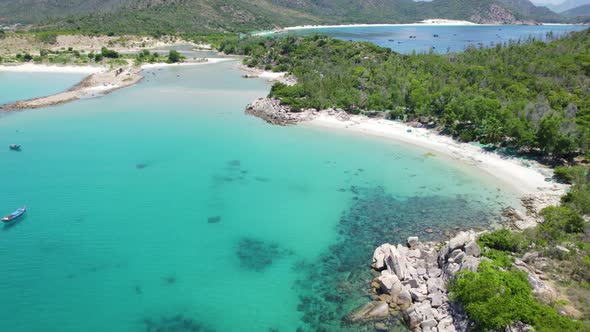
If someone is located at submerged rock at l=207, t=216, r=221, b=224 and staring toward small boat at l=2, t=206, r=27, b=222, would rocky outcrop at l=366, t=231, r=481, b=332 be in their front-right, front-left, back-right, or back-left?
back-left

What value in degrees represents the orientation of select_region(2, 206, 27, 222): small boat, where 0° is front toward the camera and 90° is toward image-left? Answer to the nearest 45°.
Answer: approximately 225°

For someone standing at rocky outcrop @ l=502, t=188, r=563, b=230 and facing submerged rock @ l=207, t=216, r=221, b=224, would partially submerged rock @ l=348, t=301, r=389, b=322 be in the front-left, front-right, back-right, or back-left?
front-left

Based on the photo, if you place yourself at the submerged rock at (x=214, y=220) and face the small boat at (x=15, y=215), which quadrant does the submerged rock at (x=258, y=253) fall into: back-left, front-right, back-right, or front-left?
back-left

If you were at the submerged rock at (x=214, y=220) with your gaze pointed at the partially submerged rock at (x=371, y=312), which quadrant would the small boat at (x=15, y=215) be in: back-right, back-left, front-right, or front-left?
back-right

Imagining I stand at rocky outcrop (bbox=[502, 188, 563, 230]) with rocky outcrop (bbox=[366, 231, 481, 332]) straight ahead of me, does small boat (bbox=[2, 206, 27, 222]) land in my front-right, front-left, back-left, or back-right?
front-right

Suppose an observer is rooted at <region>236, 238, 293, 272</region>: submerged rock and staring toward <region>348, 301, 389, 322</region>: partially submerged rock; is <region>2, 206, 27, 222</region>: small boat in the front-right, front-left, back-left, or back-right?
back-right

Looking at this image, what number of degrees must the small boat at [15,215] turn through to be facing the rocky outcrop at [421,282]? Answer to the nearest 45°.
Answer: approximately 90° to its right

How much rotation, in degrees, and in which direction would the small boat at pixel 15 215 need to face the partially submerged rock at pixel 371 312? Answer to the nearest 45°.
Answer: approximately 90° to its right

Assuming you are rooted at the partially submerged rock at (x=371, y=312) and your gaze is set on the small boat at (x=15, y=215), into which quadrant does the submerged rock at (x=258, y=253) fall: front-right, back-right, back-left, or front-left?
front-right

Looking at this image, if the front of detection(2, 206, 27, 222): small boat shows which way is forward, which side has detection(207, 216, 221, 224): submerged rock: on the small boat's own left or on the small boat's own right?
on the small boat's own right
